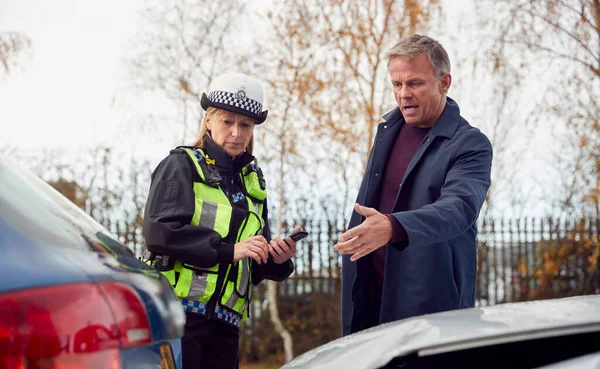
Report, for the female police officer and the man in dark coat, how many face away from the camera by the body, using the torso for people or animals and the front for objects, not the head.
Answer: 0

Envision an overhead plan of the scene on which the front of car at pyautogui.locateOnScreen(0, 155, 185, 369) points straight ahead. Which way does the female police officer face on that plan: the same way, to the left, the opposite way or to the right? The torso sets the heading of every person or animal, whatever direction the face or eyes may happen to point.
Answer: the opposite way

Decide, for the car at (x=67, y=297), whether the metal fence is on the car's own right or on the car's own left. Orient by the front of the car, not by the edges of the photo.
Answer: on the car's own right

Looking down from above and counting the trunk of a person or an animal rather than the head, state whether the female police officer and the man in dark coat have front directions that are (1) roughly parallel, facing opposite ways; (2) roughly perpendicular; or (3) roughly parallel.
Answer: roughly perpendicular

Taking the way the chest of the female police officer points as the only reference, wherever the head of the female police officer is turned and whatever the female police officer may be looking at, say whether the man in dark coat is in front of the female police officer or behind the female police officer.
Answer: in front

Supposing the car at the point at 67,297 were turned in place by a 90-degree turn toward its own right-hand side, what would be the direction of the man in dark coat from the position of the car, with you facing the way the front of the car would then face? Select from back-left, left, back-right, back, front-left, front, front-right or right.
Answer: front

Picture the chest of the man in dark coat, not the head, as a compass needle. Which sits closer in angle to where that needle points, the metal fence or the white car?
the white car

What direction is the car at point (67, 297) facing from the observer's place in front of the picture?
facing away from the viewer and to the left of the viewer

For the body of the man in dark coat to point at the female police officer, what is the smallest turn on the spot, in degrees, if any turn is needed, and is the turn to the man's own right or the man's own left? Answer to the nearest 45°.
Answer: approximately 45° to the man's own right

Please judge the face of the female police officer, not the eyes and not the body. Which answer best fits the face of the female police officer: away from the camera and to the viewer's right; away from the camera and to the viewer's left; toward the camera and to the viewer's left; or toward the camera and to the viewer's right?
toward the camera and to the viewer's right

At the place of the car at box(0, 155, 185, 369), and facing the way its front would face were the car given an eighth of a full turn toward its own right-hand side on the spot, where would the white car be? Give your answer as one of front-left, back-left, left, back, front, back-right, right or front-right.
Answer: right
